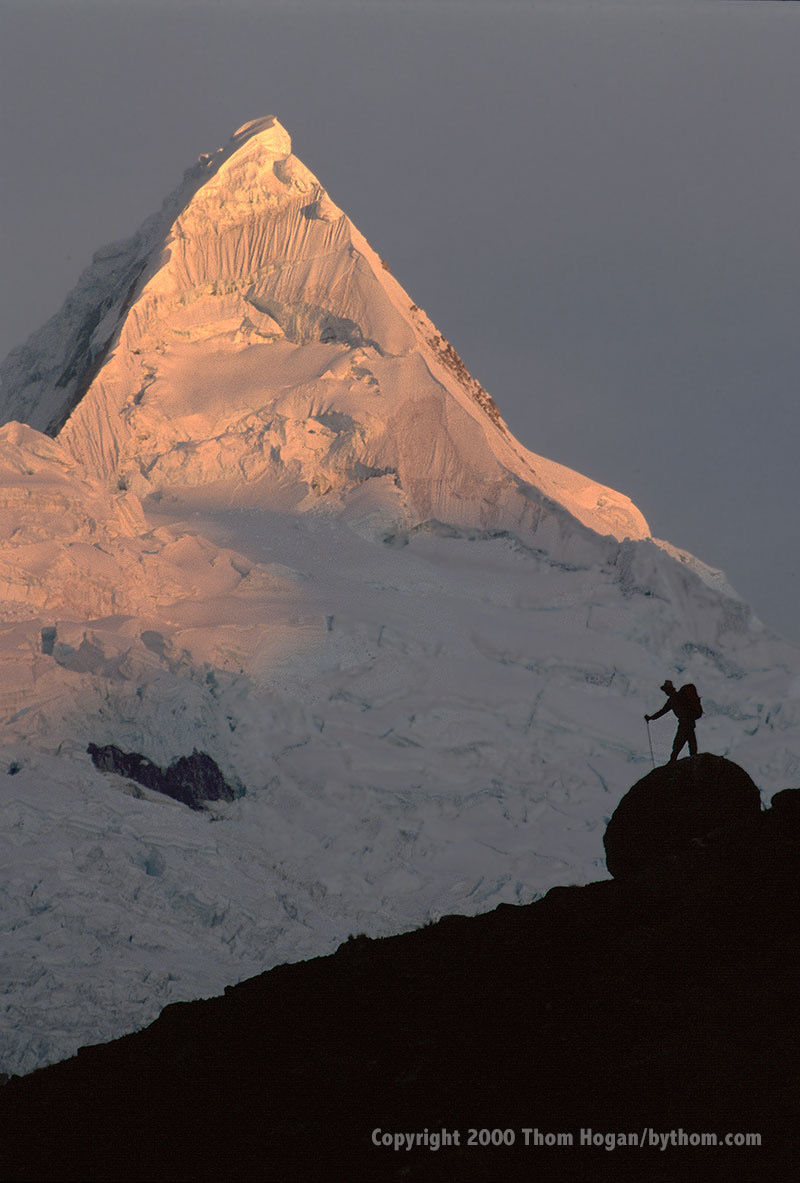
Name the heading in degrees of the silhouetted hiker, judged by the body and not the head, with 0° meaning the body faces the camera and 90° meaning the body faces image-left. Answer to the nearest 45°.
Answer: approximately 90°

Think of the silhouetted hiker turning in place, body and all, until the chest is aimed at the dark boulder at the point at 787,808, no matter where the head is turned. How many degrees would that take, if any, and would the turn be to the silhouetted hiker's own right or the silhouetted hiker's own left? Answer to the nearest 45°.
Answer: approximately 135° to the silhouetted hiker's own left
